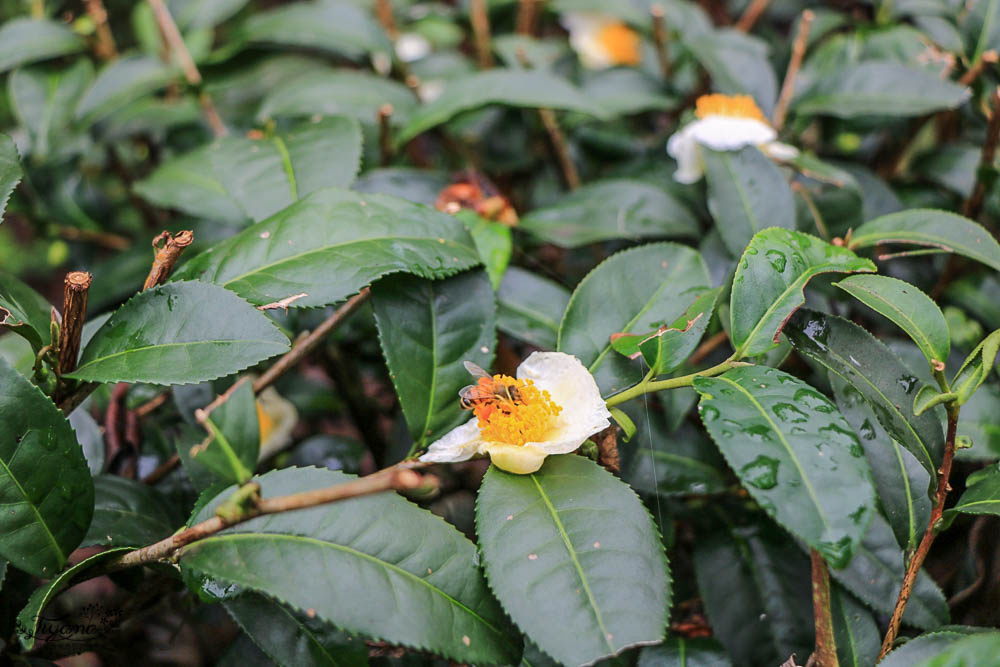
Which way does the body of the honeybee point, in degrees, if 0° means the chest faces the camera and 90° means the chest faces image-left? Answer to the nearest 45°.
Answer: approximately 270°

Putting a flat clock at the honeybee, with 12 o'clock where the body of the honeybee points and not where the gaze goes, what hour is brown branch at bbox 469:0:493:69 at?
The brown branch is roughly at 9 o'clock from the honeybee.
